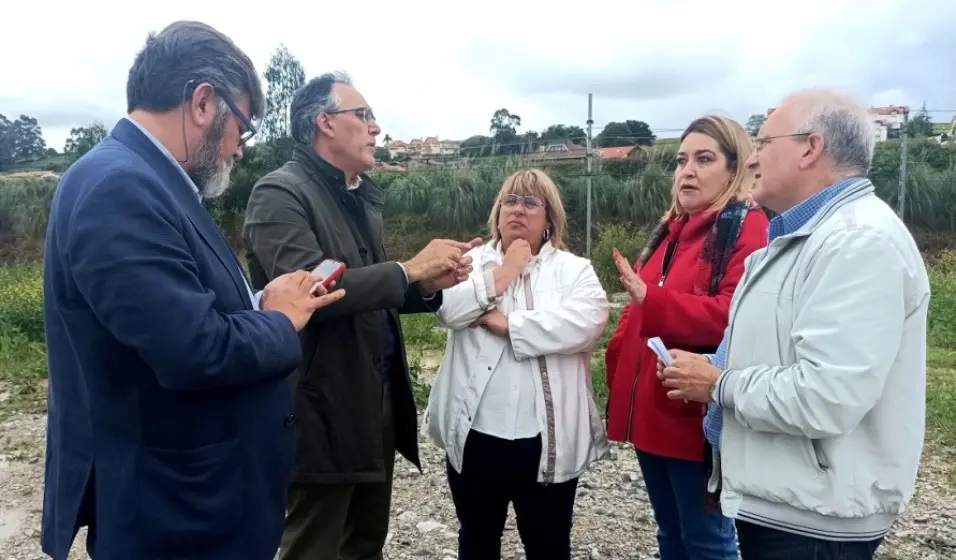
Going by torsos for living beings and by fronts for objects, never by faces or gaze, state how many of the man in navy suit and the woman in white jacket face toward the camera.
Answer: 1

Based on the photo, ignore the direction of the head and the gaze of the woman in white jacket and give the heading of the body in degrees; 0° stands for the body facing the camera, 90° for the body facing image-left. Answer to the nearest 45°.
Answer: approximately 0°

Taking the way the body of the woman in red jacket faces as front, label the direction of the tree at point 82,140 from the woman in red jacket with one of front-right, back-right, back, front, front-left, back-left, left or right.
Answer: right

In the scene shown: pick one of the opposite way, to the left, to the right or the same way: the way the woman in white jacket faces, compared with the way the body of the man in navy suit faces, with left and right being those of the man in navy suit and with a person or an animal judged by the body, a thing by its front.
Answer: to the right

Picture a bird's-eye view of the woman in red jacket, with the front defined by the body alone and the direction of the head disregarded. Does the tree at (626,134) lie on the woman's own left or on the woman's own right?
on the woman's own right

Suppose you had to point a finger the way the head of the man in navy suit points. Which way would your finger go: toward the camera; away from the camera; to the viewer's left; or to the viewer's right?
to the viewer's right

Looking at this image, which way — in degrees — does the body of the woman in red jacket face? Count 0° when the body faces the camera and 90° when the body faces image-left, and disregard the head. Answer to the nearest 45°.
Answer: approximately 45°

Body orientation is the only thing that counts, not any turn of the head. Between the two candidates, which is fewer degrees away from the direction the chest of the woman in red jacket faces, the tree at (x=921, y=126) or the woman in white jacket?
the woman in white jacket

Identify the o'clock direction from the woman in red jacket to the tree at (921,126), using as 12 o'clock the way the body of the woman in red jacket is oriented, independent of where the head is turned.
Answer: The tree is roughly at 5 o'clock from the woman in red jacket.

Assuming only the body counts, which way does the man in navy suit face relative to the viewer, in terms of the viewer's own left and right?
facing to the right of the viewer

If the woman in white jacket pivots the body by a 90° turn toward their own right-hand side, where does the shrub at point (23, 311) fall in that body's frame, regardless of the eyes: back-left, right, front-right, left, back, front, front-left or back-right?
front-right

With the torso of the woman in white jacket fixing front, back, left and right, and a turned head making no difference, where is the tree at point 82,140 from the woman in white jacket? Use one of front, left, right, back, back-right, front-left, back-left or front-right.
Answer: back-right

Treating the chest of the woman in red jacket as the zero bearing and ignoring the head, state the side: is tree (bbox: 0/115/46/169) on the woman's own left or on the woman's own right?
on the woman's own right
